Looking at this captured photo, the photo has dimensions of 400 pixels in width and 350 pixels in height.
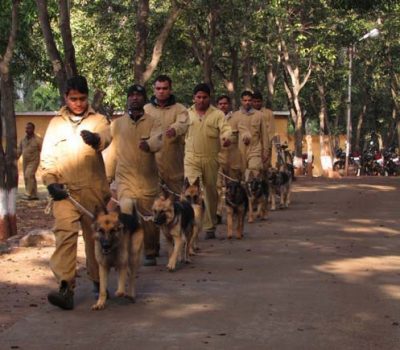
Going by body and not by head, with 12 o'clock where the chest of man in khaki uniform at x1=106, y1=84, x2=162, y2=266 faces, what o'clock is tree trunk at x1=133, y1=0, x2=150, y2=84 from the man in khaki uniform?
The tree trunk is roughly at 6 o'clock from the man in khaki uniform.

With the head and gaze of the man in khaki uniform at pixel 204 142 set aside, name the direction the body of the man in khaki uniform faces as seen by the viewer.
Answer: toward the camera

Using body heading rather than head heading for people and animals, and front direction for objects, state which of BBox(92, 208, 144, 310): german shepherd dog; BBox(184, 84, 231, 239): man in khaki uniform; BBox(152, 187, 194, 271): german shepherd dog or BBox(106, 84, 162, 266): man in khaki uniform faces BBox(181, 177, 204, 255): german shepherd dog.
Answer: BBox(184, 84, 231, 239): man in khaki uniform

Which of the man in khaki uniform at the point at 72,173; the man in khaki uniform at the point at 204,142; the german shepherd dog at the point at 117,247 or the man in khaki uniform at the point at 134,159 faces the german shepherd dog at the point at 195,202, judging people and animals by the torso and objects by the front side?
the man in khaki uniform at the point at 204,142

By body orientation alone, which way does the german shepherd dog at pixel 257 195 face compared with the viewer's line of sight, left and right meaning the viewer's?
facing the viewer

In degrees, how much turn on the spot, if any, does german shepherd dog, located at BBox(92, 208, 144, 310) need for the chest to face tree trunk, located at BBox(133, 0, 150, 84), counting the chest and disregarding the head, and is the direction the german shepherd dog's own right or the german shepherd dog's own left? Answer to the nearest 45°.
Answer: approximately 135° to the german shepherd dog's own right

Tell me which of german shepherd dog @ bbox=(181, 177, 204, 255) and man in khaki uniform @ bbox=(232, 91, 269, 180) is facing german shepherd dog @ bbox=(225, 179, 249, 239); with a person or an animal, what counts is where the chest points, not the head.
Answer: the man in khaki uniform

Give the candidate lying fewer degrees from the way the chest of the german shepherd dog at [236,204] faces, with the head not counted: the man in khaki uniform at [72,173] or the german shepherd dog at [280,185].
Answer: the man in khaki uniform

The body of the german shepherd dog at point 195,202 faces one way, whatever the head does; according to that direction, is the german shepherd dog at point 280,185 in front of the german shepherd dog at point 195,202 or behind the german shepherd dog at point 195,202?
behind

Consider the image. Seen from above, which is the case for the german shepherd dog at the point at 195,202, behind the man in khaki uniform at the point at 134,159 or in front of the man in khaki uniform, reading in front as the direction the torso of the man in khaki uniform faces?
behind

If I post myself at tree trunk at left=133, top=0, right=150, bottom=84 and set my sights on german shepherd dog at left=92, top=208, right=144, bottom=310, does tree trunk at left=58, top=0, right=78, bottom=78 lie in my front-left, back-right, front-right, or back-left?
front-right

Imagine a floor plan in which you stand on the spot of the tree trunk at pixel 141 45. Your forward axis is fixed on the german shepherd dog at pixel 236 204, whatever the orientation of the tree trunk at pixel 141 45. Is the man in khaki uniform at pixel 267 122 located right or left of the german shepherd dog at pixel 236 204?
left

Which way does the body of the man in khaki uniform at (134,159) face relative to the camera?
toward the camera

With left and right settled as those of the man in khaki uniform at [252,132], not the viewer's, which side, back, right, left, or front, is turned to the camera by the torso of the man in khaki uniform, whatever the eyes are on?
front
